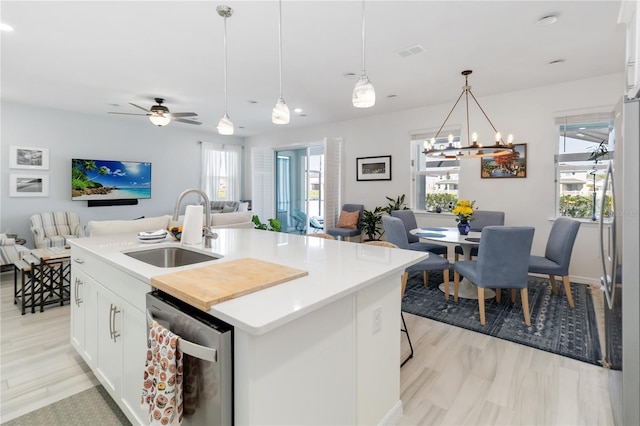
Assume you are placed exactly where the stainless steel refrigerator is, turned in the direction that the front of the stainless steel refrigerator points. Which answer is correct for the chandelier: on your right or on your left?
on your right

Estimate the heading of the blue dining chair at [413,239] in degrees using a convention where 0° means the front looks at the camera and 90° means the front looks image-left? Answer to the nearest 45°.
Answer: approximately 315°

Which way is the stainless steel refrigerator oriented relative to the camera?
to the viewer's left

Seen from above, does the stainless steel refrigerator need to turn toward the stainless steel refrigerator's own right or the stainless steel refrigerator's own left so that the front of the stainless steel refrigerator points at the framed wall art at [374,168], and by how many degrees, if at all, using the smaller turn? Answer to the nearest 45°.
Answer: approximately 45° to the stainless steel refrigerator's own right
